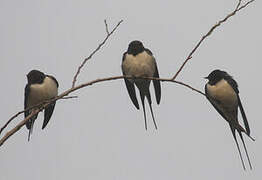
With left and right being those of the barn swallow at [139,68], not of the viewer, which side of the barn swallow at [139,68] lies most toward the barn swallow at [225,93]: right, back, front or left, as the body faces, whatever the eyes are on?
left

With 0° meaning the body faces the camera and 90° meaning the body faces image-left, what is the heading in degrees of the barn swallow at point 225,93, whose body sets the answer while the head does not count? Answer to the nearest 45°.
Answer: approximately 45°

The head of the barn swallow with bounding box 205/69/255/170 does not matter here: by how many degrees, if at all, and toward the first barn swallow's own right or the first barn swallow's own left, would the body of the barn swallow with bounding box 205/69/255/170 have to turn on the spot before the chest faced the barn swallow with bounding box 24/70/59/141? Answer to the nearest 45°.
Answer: approximately 45° to the first barn swallow's own right

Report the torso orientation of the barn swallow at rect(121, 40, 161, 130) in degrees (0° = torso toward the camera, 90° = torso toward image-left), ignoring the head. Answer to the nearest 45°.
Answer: approximately 0°

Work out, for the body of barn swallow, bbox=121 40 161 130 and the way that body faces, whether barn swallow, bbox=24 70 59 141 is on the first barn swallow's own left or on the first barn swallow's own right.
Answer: on the first barn swallow's own right

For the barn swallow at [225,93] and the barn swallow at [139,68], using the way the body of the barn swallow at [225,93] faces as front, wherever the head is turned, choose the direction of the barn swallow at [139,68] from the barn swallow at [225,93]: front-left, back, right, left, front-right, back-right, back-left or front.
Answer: front-right
